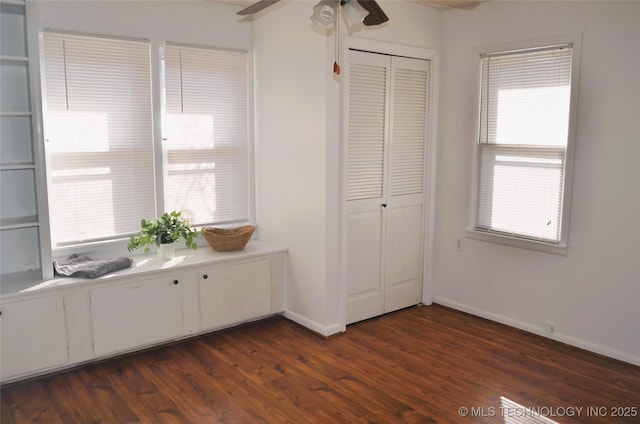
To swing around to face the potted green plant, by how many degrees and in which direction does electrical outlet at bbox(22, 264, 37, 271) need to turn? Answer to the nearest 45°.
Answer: approximately 90° to its left

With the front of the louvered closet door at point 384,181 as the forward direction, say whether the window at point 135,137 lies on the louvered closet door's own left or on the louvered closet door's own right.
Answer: on the louvered closet door's own right

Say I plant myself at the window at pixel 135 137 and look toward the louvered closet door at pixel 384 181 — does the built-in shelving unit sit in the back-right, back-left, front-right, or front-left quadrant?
back-right

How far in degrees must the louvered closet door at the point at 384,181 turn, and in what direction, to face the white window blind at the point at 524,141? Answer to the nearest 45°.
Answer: approximately 45° to its left

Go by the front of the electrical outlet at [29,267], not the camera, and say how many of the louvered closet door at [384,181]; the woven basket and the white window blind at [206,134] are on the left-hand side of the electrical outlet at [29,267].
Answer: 3

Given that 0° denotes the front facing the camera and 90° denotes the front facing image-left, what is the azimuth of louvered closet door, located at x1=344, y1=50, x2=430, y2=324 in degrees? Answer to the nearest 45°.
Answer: approximately 315°

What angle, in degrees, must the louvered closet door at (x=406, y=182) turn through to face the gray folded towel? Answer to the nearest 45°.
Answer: approximately 90° to its right

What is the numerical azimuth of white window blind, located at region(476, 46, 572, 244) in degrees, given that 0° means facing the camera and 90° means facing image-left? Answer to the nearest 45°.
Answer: approximately 45°
